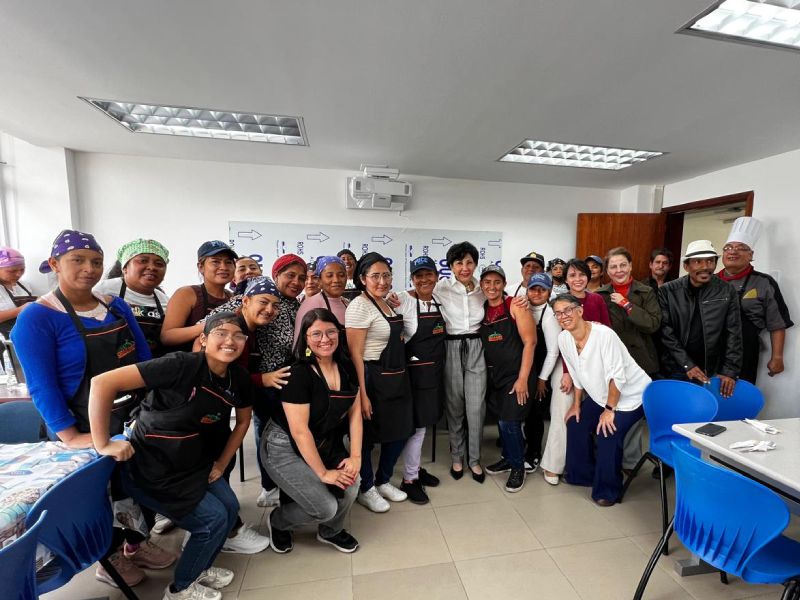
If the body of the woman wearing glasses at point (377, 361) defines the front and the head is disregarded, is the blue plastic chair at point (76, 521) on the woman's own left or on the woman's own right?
on the woman's own right

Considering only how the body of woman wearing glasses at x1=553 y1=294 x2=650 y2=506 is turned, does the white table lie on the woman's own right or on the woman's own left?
on the woman's own left

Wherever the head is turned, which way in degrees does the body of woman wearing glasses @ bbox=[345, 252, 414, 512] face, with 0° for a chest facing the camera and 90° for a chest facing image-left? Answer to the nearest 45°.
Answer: approximately 315°

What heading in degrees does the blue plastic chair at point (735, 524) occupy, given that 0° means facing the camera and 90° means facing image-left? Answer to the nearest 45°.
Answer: approximately 225°

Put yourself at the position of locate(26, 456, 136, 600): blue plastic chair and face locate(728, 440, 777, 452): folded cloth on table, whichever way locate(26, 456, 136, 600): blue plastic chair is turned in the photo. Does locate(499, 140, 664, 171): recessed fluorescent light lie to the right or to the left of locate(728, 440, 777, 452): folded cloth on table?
left

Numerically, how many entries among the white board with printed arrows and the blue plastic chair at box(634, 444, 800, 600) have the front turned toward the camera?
1

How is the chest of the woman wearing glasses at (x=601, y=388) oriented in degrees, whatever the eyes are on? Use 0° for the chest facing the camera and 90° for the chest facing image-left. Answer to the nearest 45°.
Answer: approximately 45°
